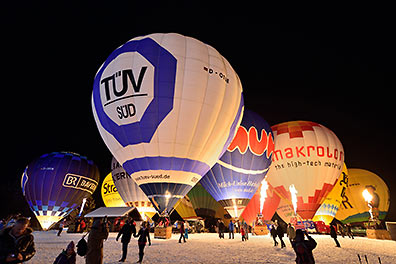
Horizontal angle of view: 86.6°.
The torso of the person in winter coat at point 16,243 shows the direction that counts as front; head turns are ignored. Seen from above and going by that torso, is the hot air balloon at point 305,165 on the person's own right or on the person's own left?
on the person's own left

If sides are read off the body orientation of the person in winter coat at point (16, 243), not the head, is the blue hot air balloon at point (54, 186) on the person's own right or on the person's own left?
on the person's own left

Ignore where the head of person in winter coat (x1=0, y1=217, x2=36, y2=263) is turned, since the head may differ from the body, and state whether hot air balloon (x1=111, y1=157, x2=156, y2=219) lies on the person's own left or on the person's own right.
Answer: on the person's own left

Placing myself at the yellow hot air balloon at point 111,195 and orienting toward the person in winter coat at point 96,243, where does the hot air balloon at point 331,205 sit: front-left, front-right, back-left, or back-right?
front-left

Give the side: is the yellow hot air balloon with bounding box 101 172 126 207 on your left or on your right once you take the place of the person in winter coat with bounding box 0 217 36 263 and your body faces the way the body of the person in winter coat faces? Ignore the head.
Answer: on your left

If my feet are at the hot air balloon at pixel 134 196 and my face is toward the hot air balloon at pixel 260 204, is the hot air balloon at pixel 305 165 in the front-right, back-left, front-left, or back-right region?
front-right
